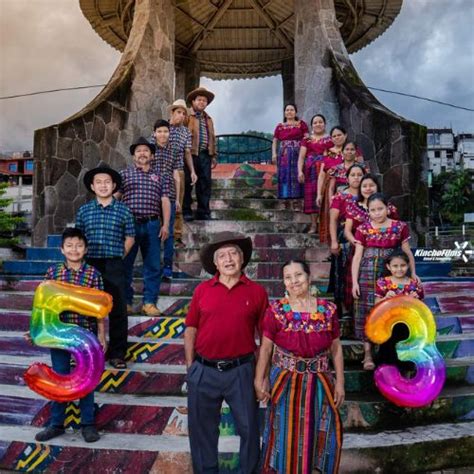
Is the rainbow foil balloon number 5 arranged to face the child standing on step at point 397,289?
no

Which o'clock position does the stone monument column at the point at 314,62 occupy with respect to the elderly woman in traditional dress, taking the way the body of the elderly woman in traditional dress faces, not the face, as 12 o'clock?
The stone monument column is roughly at 6 o'clock from the elderly woman in traditional dress.

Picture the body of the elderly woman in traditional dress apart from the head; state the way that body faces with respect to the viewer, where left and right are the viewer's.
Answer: facing the viewer

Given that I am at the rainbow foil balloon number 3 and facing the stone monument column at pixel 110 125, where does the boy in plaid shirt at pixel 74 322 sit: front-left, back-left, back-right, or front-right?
front-left

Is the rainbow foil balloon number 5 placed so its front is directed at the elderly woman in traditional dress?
no

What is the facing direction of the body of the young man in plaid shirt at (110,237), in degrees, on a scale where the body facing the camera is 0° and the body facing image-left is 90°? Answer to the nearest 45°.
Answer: approximately 0°

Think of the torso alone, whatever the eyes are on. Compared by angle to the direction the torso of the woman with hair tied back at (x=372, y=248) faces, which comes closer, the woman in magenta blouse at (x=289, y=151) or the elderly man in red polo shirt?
the elderly man in red polo shirt

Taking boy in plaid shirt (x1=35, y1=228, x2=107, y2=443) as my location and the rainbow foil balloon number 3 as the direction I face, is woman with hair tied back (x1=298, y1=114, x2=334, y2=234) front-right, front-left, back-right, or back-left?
front-left

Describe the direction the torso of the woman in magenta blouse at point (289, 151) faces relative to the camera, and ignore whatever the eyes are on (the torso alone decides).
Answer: toward the camera

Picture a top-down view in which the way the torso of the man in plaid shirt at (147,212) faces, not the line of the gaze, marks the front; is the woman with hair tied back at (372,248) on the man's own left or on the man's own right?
on the man's own left

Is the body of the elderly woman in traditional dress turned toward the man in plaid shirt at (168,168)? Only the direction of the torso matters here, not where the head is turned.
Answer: no

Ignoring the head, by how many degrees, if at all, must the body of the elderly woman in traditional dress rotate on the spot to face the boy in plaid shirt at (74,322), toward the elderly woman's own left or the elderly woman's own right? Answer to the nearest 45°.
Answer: approximately 90° to the elderly woman's own right

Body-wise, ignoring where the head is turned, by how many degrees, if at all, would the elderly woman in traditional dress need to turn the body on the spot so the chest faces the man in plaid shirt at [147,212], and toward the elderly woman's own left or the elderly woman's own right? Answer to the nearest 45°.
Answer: approximately 135° to the elderly woman's own right

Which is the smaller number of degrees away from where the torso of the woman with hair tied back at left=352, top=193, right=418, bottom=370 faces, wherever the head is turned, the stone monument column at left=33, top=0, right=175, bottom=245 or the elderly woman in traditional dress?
the elderly woman in traditional dress

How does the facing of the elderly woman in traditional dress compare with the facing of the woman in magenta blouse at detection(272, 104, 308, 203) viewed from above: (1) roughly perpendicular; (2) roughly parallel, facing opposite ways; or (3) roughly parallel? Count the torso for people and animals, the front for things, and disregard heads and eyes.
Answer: roughly parallel

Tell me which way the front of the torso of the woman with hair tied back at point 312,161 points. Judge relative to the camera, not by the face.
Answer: toward the camera

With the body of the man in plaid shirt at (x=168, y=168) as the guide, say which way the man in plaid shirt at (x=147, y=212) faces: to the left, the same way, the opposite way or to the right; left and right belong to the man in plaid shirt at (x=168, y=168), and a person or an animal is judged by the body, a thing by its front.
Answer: the same way

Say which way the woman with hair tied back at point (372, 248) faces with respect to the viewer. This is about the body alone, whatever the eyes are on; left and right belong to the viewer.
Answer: facing the viewer

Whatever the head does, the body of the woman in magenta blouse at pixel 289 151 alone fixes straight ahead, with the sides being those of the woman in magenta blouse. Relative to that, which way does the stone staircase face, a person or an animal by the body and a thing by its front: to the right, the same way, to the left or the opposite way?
the same way

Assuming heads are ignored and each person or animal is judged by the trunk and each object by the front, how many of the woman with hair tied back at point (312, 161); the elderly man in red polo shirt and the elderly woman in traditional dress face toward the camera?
3

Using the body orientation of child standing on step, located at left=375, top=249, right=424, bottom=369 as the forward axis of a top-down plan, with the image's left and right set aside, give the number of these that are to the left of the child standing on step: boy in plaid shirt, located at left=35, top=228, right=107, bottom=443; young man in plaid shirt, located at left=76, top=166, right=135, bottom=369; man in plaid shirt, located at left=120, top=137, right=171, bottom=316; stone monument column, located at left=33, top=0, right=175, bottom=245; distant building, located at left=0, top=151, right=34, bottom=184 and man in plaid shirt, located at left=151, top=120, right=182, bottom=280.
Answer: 0

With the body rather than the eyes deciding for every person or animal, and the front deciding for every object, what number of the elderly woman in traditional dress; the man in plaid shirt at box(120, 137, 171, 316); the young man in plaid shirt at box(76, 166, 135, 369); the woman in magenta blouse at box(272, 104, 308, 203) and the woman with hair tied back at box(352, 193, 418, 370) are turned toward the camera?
5
